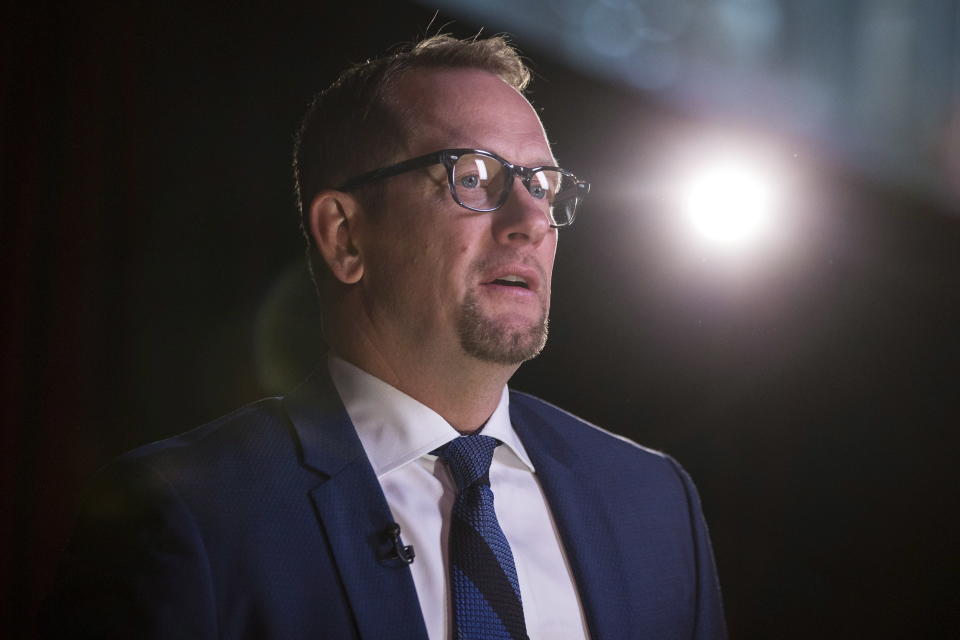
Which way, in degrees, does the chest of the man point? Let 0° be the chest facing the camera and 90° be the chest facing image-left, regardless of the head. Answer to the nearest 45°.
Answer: approximately 315°
